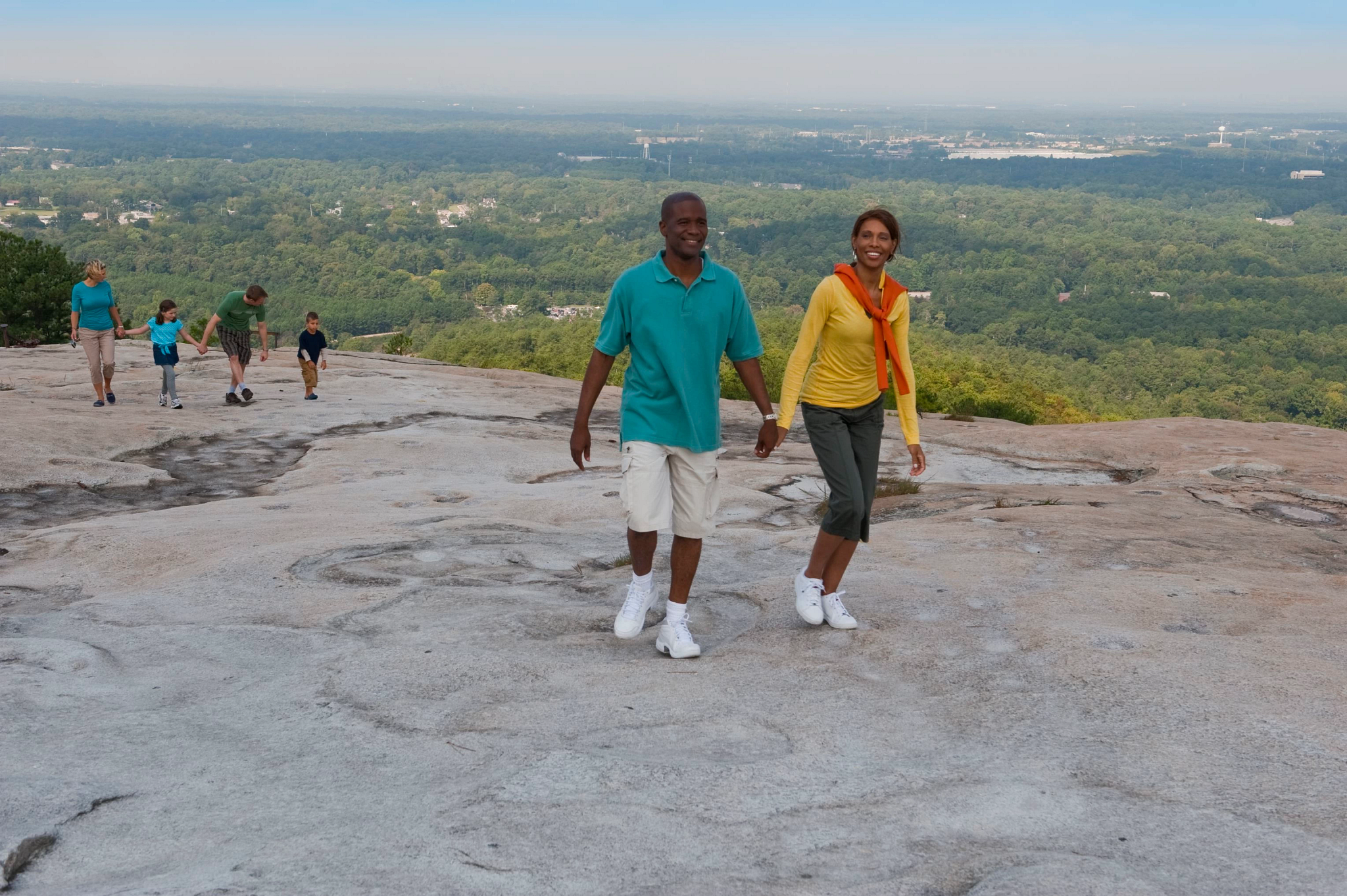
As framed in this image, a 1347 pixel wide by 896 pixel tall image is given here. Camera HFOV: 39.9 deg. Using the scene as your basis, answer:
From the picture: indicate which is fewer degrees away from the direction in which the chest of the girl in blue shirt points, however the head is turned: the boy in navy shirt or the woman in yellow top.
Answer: the woman in yellow top

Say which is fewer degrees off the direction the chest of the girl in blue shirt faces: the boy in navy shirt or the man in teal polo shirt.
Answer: the man in teal polo shirt

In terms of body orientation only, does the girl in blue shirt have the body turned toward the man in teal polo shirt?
yes

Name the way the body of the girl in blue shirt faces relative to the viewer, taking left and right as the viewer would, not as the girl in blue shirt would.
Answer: facing the viewer

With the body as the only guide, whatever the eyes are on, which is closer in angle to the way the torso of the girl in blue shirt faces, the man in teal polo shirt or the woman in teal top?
the man in teal polo shirt

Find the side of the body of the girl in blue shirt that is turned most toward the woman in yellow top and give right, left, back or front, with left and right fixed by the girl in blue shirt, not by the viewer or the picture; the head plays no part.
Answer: front

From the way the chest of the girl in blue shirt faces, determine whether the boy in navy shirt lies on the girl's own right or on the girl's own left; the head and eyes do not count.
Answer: on the girl's own left
